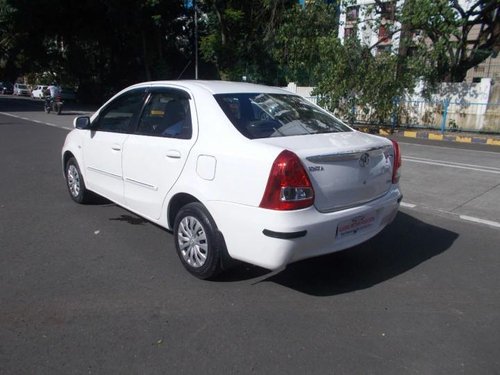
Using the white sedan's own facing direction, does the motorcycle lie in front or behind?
in front

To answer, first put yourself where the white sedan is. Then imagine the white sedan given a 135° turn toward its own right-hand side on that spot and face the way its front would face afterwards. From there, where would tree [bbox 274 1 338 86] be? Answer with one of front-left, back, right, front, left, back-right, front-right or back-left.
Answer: left

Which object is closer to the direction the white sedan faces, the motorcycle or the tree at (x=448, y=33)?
the motorcycle

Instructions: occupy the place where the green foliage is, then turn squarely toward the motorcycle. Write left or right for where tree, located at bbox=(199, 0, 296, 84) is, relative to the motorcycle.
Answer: right

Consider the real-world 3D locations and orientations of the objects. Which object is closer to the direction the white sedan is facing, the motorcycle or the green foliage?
the motorcycle

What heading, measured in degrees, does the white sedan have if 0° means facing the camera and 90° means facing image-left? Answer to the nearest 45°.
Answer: approximately 135°

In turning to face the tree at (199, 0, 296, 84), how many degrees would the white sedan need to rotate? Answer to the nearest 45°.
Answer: approximately 45° to its right

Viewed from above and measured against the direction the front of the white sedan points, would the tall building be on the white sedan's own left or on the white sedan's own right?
on the white sedan's own right

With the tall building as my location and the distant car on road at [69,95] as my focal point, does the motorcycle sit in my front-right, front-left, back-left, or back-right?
front-left

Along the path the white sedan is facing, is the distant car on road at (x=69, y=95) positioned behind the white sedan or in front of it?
in front

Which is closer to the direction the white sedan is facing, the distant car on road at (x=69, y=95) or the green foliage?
the distant car on road

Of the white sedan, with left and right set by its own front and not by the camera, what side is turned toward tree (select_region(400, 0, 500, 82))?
right

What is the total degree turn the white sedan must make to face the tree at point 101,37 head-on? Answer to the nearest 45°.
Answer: approximately 45° to its right

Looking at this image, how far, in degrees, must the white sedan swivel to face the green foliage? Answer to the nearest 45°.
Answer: approximately 45° to its right
